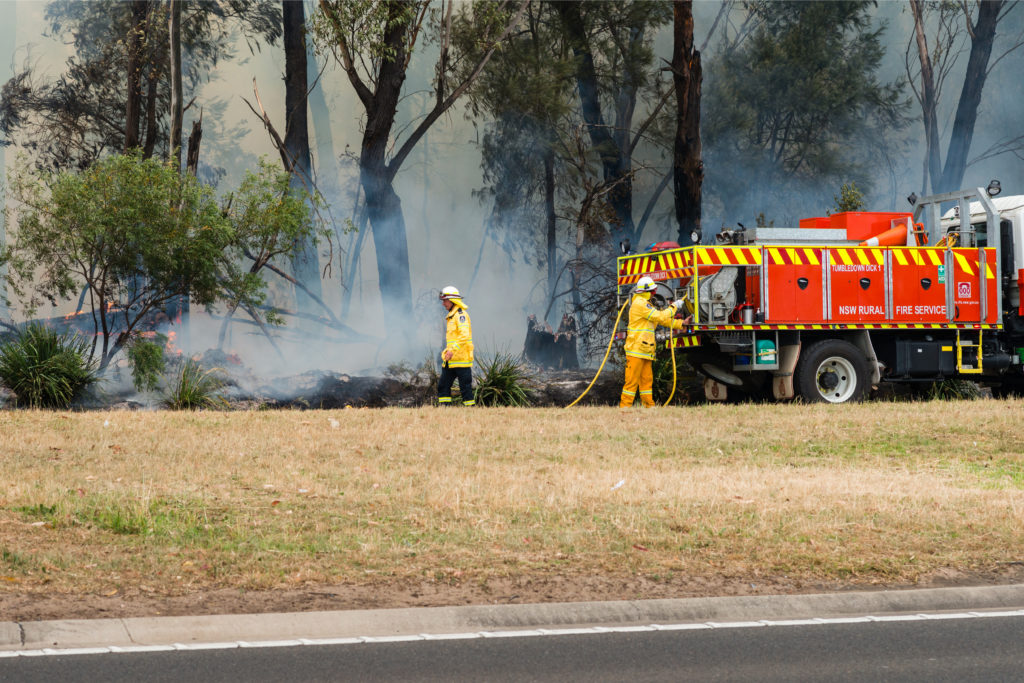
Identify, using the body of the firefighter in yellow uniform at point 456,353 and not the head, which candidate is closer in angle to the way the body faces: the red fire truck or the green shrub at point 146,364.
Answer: the green shrub

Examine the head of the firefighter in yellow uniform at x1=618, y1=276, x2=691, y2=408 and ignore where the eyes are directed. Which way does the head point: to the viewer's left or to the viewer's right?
to the viewer's right

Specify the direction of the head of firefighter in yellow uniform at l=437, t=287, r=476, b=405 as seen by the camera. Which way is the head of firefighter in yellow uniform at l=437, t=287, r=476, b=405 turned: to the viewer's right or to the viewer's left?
to the viewer's left

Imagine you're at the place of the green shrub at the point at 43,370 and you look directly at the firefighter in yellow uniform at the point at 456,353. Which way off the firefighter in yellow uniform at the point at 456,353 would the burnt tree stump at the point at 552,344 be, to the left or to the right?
left

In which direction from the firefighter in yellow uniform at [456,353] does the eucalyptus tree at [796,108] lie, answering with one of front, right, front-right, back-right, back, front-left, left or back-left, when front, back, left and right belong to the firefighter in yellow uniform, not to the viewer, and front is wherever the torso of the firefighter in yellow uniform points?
back-right

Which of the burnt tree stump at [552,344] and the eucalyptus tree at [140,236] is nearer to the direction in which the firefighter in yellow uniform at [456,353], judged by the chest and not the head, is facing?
the eucalyptus tree

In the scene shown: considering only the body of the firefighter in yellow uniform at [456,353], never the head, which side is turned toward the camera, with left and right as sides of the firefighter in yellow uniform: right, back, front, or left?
left

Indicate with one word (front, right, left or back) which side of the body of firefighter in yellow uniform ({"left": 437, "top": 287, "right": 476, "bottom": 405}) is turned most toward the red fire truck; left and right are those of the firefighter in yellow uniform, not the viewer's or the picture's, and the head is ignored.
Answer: back
